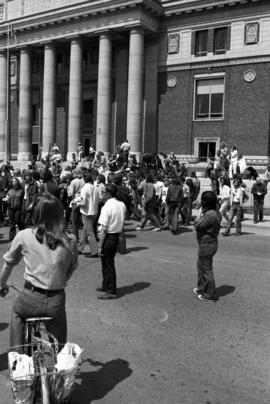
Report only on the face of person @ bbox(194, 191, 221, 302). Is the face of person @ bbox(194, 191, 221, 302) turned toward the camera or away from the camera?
away from the camera

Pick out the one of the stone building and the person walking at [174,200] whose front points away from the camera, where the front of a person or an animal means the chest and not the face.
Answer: the person walking

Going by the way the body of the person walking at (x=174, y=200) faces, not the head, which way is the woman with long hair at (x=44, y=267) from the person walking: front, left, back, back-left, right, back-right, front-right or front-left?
back

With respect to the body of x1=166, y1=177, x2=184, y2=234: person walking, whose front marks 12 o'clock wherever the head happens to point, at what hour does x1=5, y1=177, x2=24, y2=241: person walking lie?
x1=5, y1=177, x2=24, y2=241: person walking is roughly at 8 o'clock from x1=166, y1=177, x2=184, y2=234: person walking.

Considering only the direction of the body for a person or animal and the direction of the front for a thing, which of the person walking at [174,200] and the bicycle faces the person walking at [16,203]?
the bicycle

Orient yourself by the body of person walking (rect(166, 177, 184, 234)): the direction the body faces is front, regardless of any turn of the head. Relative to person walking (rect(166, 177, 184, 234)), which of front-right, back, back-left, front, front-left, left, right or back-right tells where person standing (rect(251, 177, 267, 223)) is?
front-right

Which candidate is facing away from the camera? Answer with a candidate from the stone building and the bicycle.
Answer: the bicycle

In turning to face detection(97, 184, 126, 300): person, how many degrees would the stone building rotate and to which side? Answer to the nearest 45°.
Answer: approximately 45° to its left

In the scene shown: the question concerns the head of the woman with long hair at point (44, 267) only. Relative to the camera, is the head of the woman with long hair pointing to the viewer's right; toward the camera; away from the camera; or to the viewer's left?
away from the camera

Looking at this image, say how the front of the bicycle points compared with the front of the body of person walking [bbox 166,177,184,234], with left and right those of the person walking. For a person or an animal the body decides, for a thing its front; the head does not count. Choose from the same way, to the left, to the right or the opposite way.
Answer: the same way

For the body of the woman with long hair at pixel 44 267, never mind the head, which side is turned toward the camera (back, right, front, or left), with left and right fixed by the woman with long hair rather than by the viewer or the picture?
back

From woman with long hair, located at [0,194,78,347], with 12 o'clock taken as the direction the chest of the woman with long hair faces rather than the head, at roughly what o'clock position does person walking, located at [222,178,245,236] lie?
The person walking is roughly at 1 o'clock from the woman with long hair.

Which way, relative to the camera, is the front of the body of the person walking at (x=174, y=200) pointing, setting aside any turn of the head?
away from the camera

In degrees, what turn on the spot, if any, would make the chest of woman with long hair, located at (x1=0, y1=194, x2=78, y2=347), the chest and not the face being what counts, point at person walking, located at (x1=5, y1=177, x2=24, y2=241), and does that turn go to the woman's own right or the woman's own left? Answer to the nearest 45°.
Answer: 0° — they already face them

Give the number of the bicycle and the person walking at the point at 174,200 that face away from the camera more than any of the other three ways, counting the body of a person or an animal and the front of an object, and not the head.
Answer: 2

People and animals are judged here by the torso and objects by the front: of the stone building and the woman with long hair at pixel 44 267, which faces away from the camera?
the woman with long hair

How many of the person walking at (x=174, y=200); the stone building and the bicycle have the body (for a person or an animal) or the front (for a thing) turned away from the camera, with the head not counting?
2

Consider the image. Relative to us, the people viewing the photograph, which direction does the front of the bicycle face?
facing away from the viewer

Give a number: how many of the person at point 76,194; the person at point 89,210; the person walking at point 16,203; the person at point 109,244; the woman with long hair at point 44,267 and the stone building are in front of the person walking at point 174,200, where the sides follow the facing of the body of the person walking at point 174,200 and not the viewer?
1
